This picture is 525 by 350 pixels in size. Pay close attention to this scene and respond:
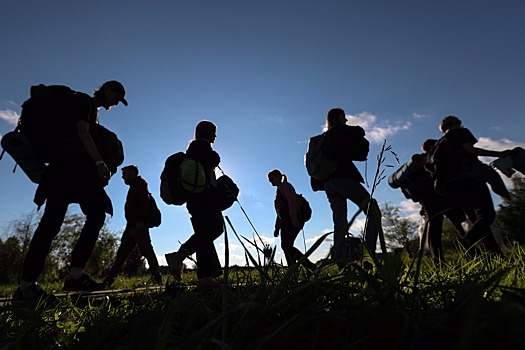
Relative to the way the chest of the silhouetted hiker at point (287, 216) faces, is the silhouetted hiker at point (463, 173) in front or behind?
behind

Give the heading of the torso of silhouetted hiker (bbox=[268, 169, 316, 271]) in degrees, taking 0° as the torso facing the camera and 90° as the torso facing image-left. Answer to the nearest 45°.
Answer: approximately 90°

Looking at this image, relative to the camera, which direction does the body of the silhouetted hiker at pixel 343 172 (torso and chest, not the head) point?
to the viewer's right

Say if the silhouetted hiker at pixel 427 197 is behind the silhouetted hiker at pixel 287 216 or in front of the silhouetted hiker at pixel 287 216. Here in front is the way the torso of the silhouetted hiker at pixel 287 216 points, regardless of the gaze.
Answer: behind

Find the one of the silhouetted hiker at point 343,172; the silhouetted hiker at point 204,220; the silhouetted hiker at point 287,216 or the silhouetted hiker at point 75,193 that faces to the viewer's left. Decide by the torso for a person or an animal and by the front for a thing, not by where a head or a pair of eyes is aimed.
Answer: the silhouetted hiker at point 287,216

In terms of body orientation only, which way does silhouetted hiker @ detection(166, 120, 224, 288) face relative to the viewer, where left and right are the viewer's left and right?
facing to the right of the viewer

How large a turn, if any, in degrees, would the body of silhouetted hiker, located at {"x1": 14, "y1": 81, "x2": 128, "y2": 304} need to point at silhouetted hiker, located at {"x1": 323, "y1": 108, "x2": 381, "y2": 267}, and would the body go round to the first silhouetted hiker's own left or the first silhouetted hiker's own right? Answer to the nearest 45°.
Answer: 0° — they already face them

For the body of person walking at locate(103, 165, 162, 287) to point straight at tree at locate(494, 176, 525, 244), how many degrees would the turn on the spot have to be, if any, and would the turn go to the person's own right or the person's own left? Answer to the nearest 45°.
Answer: approximately 135° to the person's own right

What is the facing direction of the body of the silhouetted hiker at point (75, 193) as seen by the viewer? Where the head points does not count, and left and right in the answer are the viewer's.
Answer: facing to the right of the viewer

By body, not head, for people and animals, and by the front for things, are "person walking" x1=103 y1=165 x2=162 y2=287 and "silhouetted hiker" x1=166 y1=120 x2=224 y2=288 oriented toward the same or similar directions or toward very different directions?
very different directions
